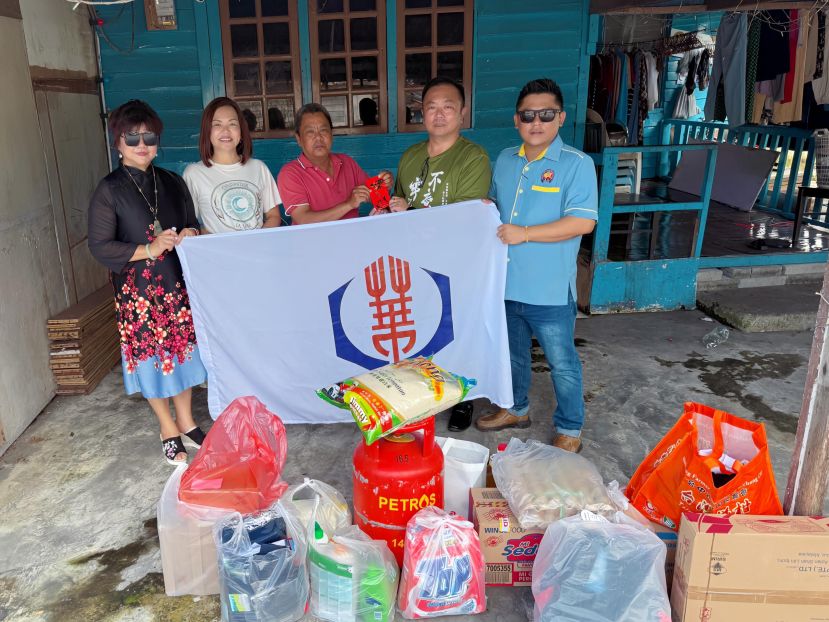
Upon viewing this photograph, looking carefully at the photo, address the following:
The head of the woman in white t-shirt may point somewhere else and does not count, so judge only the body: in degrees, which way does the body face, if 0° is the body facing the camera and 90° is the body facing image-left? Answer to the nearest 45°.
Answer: approximately 0°

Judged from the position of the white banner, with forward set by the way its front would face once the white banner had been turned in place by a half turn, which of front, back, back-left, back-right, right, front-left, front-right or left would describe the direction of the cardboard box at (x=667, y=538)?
back-right

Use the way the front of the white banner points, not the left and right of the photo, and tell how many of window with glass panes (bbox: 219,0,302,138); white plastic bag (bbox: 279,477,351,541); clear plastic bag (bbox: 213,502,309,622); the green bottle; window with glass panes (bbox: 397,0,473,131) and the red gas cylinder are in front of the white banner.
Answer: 4

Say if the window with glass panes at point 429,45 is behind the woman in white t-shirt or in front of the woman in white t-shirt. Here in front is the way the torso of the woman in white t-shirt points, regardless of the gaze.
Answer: behind

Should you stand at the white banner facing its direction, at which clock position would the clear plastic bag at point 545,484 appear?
The clear plastic bag is roughly at 11 o'clock from the white banner.

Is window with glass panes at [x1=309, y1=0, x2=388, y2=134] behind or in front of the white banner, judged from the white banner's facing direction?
behind

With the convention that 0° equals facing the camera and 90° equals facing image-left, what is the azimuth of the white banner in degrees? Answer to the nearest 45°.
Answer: approximately 0°

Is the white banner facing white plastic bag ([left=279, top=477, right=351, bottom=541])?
yes

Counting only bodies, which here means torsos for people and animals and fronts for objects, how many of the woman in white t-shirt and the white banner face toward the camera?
2

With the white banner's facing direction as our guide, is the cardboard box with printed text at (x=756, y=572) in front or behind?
in front

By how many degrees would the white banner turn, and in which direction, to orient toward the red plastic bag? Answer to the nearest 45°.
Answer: approximately 45° to its right
